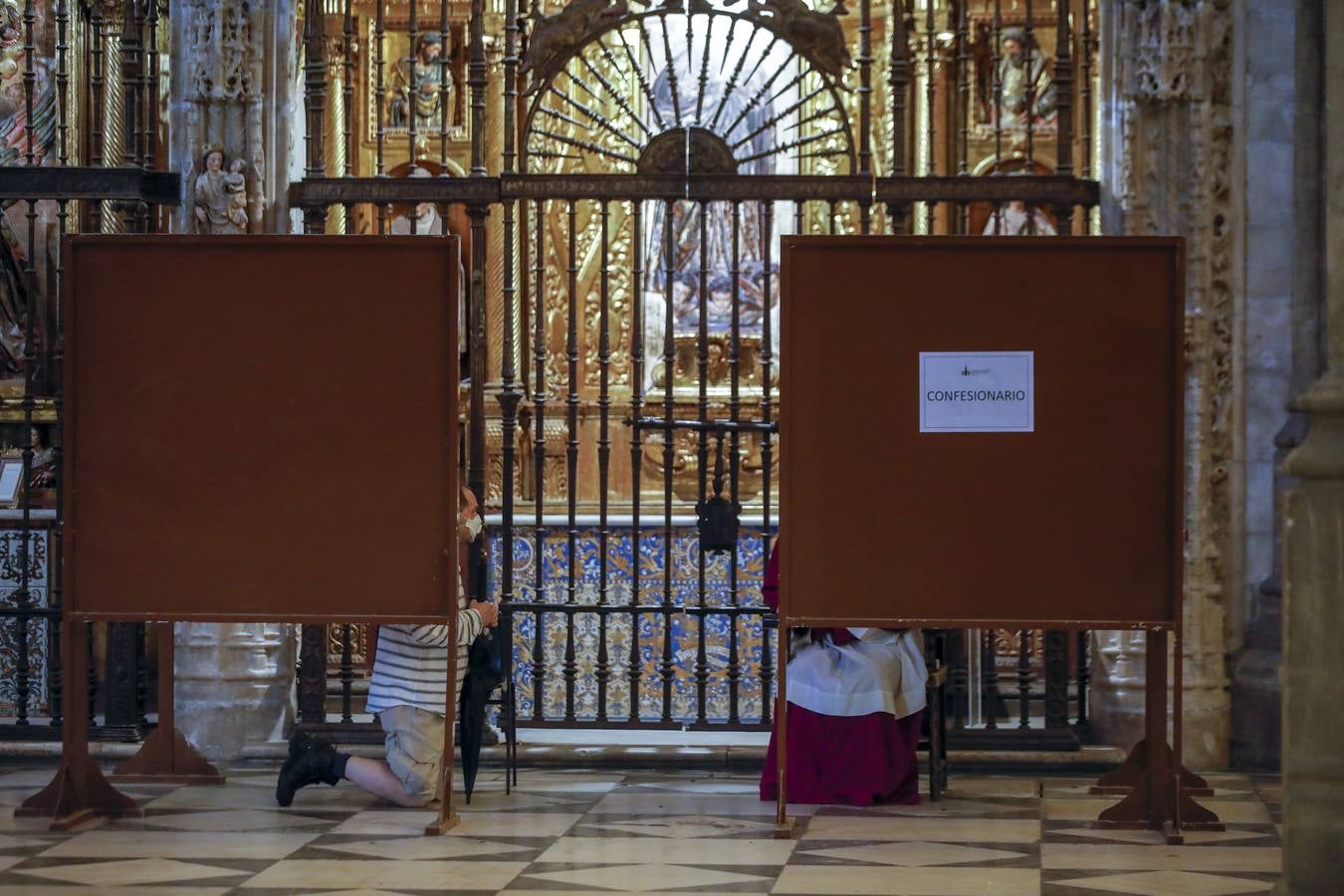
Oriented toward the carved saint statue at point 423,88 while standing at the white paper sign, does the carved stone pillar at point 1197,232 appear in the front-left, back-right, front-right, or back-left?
front-right

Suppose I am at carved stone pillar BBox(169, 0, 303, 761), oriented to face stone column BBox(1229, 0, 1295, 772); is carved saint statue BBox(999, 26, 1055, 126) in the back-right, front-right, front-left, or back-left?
front-left

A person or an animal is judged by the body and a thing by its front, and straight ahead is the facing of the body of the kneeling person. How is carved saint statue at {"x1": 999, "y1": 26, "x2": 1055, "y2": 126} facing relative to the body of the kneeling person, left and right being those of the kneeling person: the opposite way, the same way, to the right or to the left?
to the right

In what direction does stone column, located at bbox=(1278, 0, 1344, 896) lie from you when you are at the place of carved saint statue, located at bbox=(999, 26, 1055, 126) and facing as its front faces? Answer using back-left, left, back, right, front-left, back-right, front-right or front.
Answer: front

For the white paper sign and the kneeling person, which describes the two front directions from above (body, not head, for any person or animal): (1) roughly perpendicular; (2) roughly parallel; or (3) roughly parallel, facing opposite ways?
roughly perpendicular

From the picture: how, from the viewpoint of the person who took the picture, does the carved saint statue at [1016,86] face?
facing the viewer

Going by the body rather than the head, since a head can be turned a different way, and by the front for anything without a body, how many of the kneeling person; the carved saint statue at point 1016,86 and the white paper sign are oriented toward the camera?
2

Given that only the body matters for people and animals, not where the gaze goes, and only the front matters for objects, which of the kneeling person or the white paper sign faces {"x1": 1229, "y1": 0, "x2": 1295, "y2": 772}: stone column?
the kneeling person

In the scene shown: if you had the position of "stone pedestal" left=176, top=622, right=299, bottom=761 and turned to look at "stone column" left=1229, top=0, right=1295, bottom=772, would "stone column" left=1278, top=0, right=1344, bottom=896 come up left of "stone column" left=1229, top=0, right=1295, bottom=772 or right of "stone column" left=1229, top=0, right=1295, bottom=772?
right

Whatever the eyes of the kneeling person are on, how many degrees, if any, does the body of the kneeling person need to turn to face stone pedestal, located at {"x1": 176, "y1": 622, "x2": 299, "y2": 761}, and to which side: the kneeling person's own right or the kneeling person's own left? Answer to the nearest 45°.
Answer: approximately 135° to the kneeling person's own left

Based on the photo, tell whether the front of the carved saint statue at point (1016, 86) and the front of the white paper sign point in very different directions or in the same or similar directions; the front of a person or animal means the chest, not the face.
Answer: same or similar directions

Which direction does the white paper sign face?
toward the camera

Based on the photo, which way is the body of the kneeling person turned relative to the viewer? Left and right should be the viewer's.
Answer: facing to the right of the viewer
